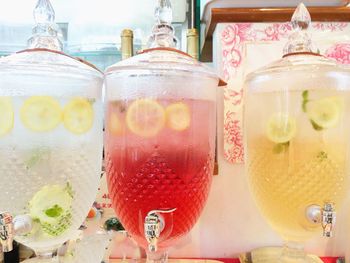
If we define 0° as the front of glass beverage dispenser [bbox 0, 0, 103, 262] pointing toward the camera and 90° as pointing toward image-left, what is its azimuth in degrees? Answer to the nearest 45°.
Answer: approximately 45°

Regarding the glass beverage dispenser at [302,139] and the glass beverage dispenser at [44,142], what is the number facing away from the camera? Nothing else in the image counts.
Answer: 0

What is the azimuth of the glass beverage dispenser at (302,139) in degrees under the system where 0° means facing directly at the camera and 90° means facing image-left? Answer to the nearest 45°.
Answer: approximately 315°

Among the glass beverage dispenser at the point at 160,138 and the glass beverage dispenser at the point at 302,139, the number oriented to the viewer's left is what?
0
